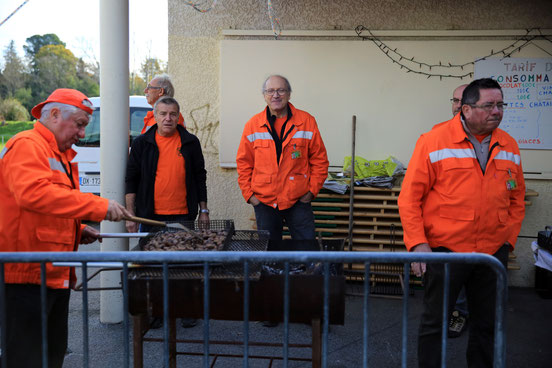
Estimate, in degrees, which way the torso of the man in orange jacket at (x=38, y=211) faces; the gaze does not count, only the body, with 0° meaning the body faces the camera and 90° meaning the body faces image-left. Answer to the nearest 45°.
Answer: approximately 270°

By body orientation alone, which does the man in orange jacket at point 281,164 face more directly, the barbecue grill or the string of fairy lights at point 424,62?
the barbecue grill

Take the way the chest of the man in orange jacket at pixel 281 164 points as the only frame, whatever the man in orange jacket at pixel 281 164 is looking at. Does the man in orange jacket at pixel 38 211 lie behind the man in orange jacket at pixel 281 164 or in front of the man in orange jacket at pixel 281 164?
in front

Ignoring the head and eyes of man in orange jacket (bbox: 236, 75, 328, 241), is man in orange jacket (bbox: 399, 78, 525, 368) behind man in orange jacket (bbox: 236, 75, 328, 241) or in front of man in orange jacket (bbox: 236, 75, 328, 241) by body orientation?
in front

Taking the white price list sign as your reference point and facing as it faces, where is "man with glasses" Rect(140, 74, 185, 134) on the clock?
The man with glasses is roughly at 2 o'clock from the white price list sign.

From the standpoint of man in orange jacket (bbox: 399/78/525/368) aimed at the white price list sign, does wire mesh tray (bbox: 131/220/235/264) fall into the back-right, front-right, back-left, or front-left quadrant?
back-left

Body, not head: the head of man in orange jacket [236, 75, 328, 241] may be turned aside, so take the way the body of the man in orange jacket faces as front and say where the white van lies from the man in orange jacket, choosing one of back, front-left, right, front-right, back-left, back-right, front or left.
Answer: back-right

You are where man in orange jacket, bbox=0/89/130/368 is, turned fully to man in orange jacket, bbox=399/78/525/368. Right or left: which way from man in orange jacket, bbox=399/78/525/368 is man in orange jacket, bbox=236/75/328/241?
left

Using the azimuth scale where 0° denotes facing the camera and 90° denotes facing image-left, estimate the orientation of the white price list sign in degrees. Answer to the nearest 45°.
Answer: approximately 0°

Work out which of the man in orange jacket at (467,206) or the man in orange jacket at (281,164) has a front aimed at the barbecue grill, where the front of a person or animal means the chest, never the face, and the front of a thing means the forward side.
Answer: the man in orange jacket at (281,164)

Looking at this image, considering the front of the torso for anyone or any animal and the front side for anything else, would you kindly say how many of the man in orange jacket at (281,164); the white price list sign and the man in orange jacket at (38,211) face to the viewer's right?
1

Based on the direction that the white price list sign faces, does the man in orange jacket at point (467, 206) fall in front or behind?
in front
